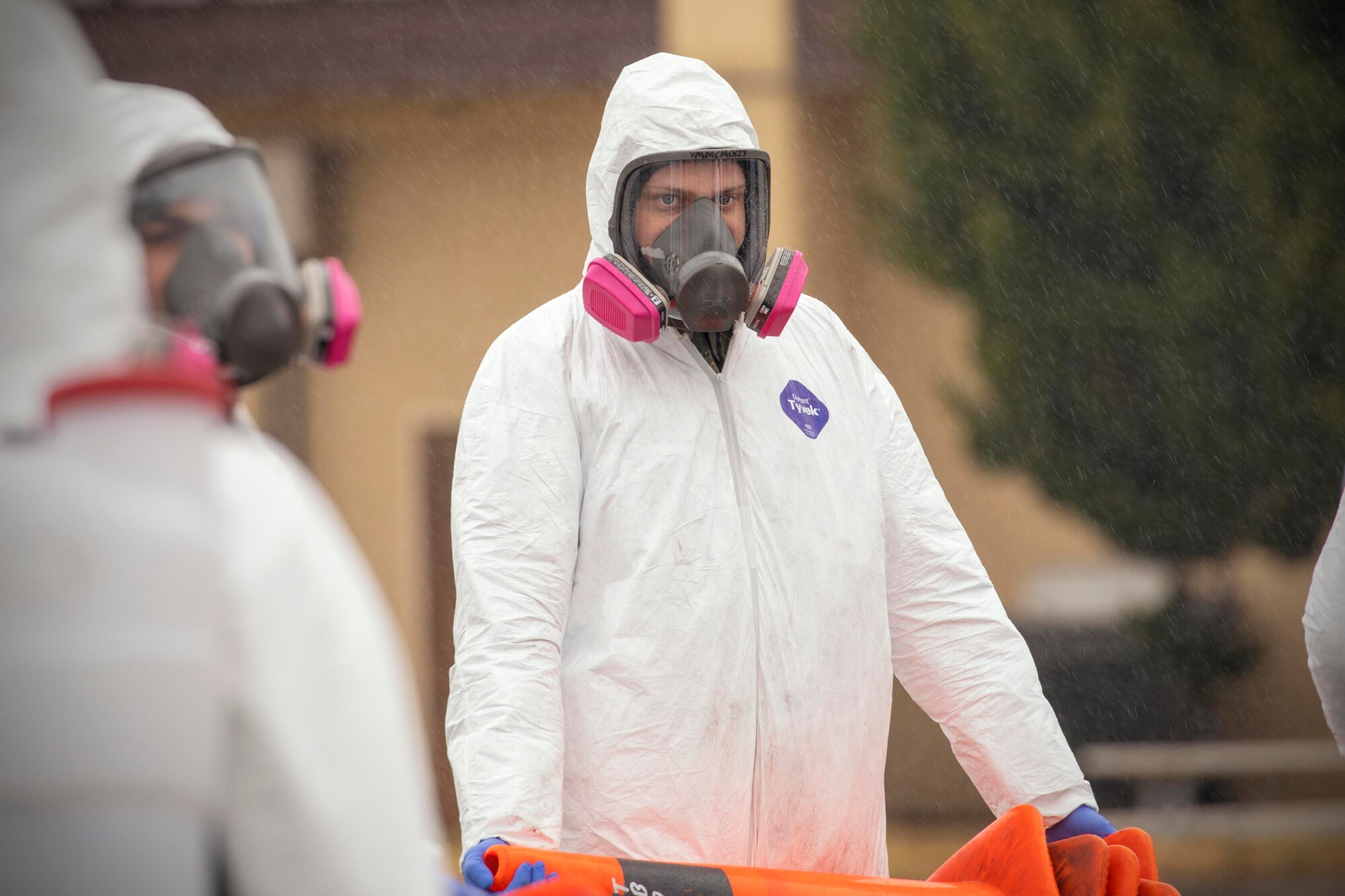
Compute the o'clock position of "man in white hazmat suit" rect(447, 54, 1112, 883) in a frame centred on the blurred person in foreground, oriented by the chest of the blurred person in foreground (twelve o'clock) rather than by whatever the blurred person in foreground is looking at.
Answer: The man in white hazmat suit is roughly at 1 o'clock from the blurred person in foreground.

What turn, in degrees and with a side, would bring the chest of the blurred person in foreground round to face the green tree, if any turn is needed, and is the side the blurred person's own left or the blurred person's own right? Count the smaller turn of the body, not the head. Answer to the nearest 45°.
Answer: approximately 45° to the blurred person's own right

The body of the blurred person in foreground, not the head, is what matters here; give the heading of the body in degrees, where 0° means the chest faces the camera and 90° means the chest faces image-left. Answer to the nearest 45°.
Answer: approximately 180°
